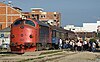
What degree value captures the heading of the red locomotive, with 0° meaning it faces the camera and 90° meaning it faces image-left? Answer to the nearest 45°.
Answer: approximately 45°

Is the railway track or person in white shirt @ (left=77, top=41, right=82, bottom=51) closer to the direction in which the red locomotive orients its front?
the railway track

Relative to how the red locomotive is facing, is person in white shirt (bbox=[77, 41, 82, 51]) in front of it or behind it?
behind
